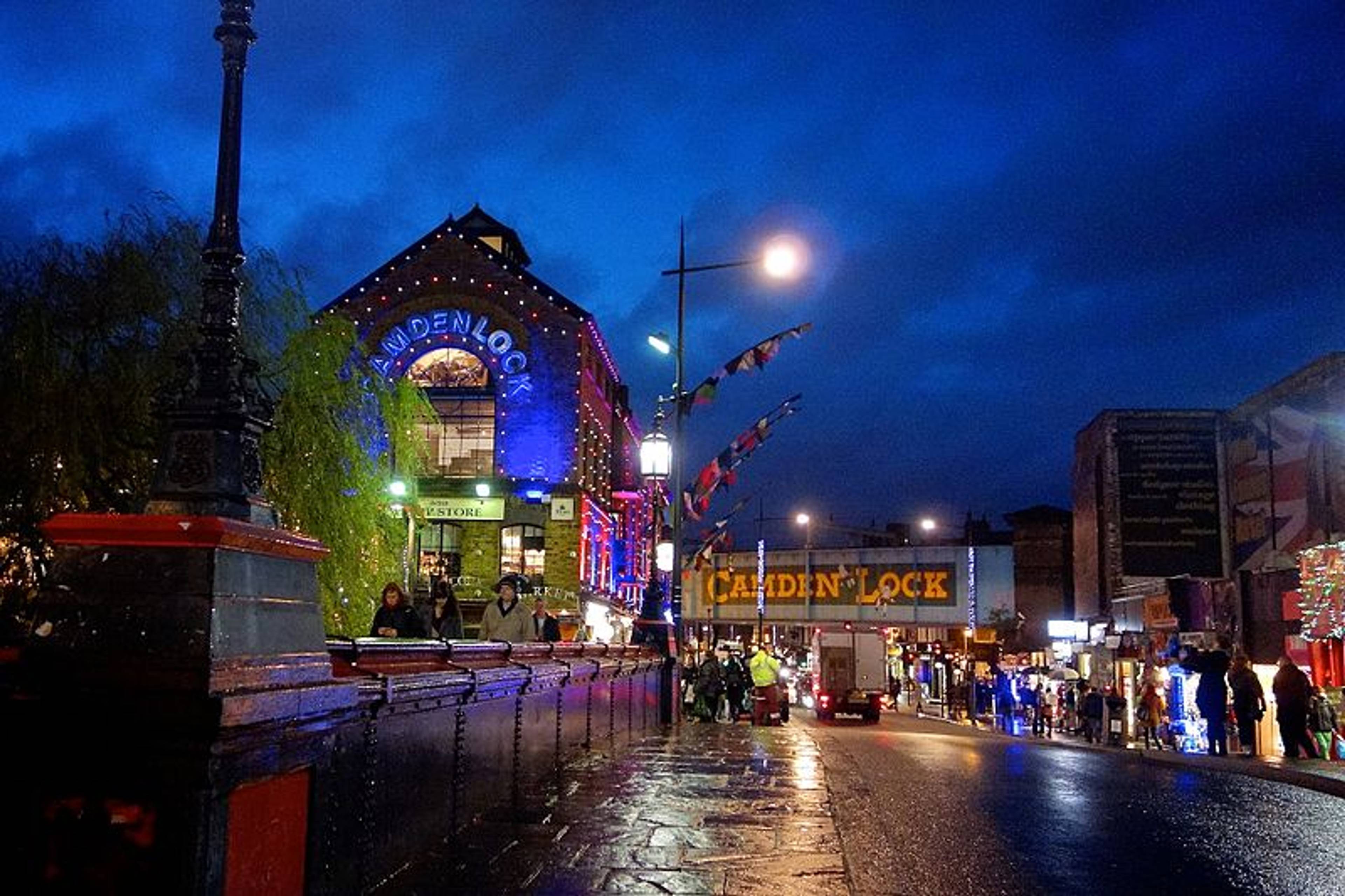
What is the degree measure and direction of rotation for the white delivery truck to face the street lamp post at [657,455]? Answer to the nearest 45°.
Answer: approximately 180°

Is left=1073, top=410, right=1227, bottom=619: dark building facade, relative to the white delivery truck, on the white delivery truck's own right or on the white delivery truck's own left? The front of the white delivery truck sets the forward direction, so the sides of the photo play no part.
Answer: on the white delivery truck's own right

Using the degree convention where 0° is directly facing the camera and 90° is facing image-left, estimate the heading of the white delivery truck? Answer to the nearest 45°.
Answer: approximately 180°

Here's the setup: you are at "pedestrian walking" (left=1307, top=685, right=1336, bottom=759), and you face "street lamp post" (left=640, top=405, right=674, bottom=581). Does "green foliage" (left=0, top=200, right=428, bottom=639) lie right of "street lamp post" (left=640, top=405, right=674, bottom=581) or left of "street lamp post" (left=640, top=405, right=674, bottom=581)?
left

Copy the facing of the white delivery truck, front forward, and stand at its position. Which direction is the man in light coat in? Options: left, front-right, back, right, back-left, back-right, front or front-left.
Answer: back

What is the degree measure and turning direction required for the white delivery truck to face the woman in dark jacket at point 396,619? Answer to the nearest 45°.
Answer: approximately 180°

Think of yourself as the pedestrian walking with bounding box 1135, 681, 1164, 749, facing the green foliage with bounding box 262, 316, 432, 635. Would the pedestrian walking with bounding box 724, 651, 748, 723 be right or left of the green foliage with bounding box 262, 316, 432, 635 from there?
right

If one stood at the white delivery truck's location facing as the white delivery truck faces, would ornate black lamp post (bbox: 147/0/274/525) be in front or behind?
behind

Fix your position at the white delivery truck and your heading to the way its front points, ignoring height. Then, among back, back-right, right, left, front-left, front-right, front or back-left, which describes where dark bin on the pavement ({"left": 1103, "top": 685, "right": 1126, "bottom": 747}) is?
back-right

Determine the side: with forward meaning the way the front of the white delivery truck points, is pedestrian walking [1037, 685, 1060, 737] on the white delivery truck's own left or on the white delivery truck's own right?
on the white delivery truck's own right

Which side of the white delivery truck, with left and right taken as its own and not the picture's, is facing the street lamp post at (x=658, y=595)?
back

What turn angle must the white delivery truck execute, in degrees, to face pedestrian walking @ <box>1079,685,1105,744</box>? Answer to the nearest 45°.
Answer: approximately 135° to its right
